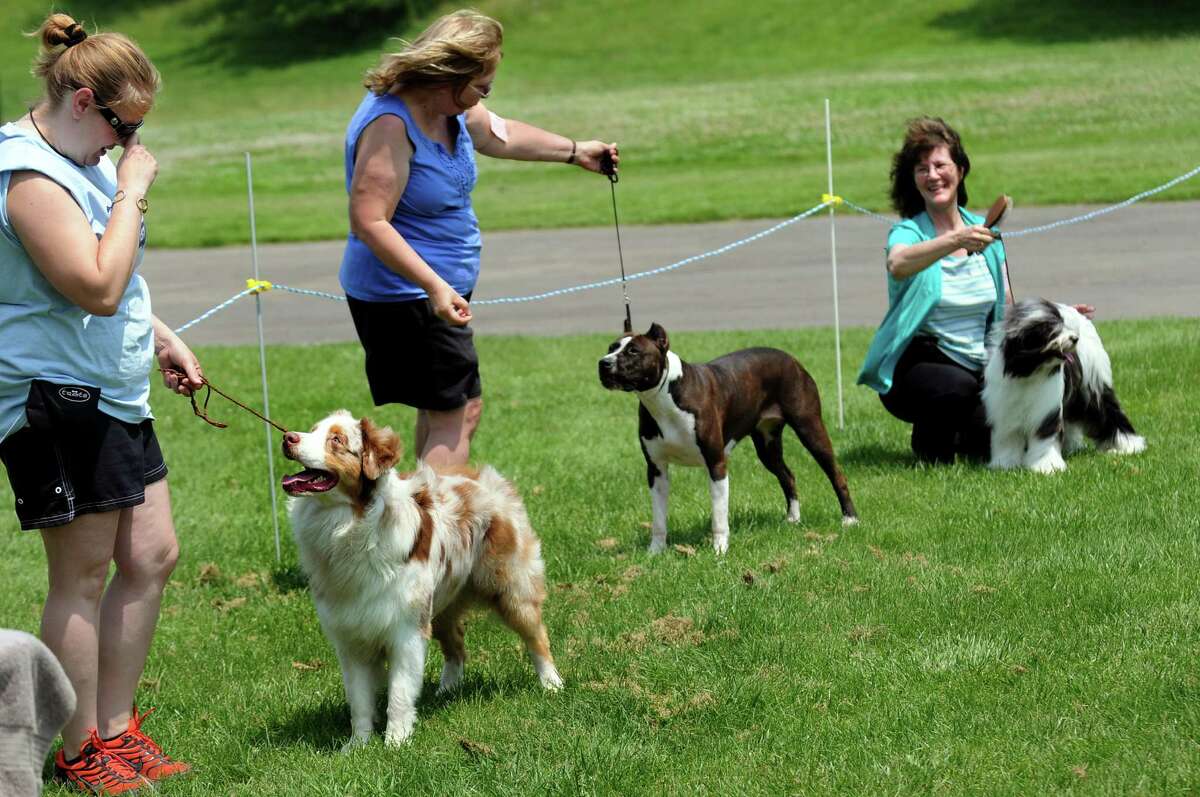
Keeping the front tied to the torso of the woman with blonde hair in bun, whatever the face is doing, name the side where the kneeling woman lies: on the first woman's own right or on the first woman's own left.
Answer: on the first woman's own left

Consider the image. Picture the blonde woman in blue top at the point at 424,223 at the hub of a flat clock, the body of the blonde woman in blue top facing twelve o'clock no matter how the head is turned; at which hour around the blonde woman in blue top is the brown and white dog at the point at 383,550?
The brown and white dog is roughly at 2 o'clock from the blonde woman in blue top.

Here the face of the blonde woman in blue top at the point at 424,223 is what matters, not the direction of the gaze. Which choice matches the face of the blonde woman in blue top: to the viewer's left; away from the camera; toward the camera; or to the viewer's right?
to the viewer's right

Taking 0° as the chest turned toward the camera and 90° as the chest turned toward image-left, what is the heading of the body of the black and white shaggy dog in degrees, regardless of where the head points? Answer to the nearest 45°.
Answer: approximately 45°

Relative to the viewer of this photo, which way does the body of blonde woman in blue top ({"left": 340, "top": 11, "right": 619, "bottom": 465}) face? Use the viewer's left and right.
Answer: facing the viewer and to the right of the viewer

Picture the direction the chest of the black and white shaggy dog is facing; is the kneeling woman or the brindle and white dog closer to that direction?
the brindle and white dog

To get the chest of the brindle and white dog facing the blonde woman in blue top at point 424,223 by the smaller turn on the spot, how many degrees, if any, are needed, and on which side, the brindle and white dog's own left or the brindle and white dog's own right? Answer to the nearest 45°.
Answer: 0° — it already faces them

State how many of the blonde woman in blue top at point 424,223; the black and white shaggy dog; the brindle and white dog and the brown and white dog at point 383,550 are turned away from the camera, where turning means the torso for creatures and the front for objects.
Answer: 0

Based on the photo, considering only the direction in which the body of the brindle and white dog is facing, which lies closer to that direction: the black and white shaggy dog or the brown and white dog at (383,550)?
the brown and white dog

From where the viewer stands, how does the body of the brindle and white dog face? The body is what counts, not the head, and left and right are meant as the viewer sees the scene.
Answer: facing the viewer and to the left of the viewer

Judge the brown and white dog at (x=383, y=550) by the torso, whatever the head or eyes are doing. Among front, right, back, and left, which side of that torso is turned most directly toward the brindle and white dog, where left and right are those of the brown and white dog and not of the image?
back

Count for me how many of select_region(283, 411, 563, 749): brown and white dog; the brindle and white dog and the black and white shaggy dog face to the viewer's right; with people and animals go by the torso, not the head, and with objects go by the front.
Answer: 0

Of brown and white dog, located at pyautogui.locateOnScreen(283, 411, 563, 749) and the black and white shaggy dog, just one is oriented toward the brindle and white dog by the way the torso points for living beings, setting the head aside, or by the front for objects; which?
the black and white shaggy dog

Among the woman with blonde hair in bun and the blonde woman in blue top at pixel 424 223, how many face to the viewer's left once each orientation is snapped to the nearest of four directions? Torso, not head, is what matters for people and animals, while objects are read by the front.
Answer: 0

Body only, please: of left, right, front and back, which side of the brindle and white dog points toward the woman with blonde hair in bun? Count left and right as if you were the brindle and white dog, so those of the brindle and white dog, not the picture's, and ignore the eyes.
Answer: front

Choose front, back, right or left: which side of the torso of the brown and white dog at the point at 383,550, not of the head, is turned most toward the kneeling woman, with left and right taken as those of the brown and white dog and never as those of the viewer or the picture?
back

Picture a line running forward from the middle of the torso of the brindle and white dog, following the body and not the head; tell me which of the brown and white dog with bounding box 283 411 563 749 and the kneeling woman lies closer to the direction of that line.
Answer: the brown and white dog

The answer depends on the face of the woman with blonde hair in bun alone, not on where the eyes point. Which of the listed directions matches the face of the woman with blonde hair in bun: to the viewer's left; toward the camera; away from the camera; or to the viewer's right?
to the viewer's right
